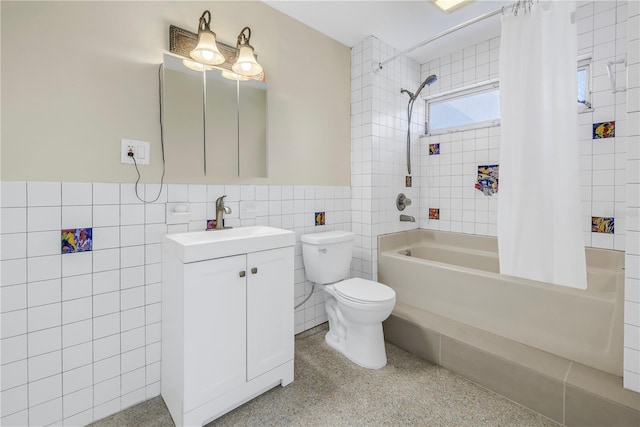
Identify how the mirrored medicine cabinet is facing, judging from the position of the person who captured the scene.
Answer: facing the viewer and to the right of the viewer

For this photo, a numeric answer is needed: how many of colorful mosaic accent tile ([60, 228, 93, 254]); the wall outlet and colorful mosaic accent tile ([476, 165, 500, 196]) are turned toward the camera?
3

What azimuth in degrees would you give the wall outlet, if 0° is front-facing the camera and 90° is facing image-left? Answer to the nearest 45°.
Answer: approximately 0°

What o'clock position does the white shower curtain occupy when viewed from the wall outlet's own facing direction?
The white shower curtain is roughly at 10 o'clock from the wall outlet.

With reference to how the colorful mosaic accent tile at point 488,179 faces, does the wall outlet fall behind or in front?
in front
